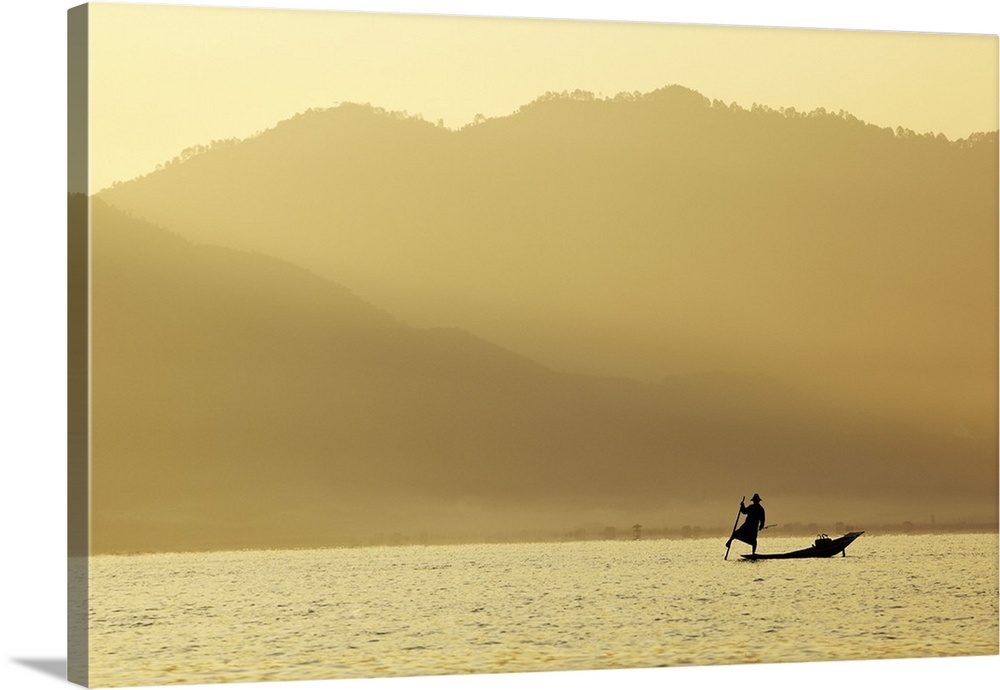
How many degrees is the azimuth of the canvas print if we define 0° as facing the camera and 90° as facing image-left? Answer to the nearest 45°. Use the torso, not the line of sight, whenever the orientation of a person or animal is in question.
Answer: approximately 315°
